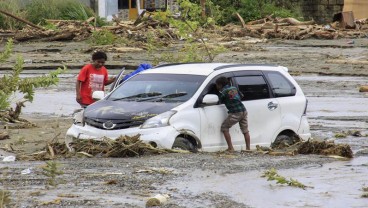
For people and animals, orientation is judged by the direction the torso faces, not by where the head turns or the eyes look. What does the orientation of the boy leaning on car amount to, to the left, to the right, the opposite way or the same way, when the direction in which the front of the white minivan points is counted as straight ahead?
to the right

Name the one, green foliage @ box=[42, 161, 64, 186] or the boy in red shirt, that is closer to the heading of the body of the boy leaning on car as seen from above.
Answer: the boy in red shirt

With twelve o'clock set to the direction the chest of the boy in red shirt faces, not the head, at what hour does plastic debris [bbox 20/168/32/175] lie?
The plastic debris is roughly at 2 o'clock from the boy in red shirt.

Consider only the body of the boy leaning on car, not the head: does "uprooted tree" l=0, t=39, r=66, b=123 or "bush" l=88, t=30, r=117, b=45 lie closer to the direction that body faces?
the bush

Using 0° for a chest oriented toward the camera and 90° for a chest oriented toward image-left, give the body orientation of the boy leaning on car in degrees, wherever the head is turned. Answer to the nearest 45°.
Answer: approximately 135°

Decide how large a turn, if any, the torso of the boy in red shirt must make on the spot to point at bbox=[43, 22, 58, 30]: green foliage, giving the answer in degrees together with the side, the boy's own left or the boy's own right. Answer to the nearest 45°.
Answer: approximately 135° to the boy's own left

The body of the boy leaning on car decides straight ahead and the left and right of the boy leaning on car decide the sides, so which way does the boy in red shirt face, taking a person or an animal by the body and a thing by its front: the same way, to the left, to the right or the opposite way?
the opposite way

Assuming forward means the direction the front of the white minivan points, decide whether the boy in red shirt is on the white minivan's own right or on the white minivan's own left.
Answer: on the white minivan's own right

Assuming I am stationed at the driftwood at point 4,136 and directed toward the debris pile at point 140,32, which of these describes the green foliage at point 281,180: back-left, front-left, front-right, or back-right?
back-right

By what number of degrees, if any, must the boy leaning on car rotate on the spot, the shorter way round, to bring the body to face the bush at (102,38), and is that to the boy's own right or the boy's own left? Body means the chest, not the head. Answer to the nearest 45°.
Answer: approximately 45° to the boy's own right
